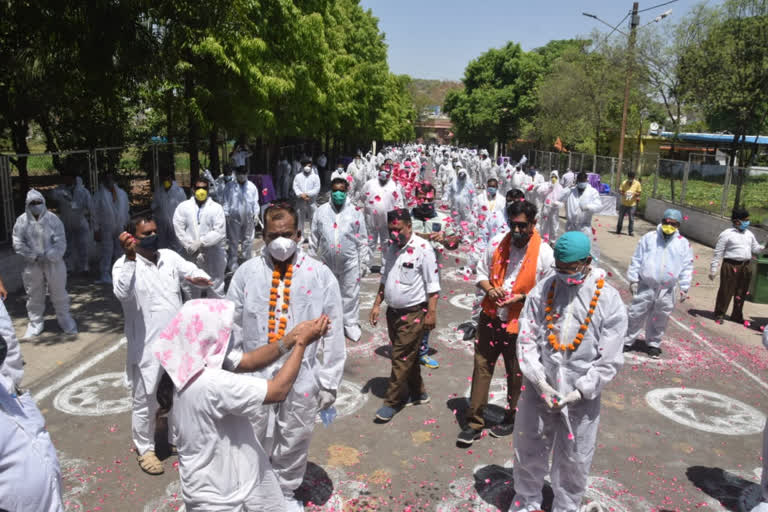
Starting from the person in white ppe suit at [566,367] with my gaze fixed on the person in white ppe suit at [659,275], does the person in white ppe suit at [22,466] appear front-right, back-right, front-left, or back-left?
back-left

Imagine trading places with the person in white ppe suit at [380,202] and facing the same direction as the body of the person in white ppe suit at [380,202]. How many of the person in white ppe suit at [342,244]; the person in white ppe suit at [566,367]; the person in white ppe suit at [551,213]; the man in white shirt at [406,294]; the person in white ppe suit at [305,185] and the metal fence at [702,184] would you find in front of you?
3

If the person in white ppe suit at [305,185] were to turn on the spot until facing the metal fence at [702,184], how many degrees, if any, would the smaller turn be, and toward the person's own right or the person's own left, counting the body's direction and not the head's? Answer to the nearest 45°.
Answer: approximately 90° to the person's own left

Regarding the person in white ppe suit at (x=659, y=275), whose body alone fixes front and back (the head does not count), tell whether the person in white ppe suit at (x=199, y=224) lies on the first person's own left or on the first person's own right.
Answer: on the first person's own right

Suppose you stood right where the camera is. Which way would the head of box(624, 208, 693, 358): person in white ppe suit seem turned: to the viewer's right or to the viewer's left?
to the viewer's left

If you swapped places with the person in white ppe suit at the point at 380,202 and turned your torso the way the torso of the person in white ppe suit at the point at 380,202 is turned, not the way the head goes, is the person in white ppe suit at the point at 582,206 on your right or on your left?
on your left

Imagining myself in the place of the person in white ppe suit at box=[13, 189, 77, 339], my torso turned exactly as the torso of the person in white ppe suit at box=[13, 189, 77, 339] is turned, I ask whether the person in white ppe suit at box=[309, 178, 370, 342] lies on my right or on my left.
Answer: on my left

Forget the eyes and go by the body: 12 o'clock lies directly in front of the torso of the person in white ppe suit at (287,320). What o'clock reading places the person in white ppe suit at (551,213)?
the person in white ppe suit at (551,213) is roughly at 7 o'clock from the person in white ppe suit at (287,320).

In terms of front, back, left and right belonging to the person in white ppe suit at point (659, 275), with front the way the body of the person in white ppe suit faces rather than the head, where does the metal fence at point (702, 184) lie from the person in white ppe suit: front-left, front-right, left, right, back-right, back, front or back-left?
back
